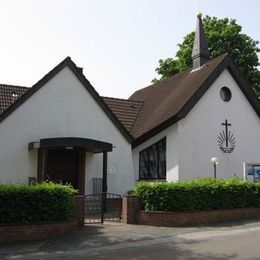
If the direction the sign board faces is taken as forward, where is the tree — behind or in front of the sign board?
behind

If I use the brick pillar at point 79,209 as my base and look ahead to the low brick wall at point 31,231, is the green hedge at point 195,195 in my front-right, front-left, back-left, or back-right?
back-left

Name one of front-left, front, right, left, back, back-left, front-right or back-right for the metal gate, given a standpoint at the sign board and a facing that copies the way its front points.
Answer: front-right

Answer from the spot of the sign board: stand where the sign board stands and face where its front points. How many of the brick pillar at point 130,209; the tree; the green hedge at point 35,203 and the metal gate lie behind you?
1

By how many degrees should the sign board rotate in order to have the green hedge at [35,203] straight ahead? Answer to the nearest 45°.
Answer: approximately 45° to its right

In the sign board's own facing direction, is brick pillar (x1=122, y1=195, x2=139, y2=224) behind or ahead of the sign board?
ahead

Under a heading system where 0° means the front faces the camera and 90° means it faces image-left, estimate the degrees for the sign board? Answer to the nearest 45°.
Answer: approximately 0°

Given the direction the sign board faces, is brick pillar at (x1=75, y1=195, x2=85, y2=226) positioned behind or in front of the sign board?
in front
